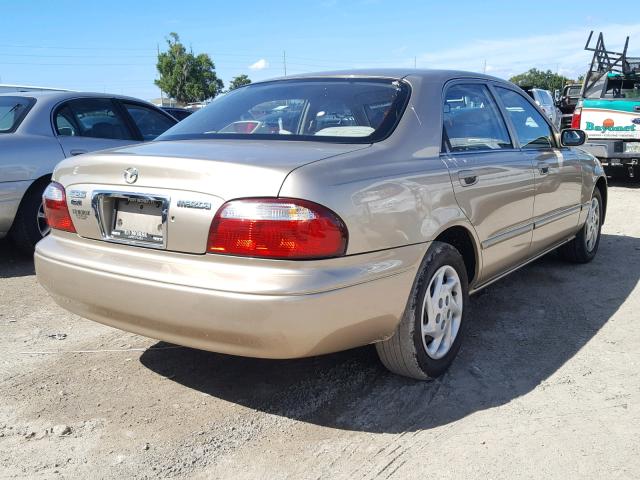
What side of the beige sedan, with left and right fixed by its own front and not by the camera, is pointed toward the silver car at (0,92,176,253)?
left

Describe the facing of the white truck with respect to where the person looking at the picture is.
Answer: facing away from the viewer

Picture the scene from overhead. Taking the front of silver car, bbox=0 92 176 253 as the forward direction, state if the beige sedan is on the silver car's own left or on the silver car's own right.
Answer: on the silver car's own right

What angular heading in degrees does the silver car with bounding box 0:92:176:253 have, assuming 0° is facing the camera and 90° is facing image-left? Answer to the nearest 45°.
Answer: approximately 225°

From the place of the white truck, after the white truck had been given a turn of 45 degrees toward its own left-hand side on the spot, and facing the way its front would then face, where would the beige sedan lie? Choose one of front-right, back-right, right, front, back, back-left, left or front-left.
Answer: back-left

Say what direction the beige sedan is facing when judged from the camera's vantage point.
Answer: facing away from the viewer and to the right of the viewer

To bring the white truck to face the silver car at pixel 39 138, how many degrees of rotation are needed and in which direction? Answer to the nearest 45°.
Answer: approximately 135° to its left

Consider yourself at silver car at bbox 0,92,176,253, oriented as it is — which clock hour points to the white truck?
The white truck is roughly at 1 o'clock from the silver car.
